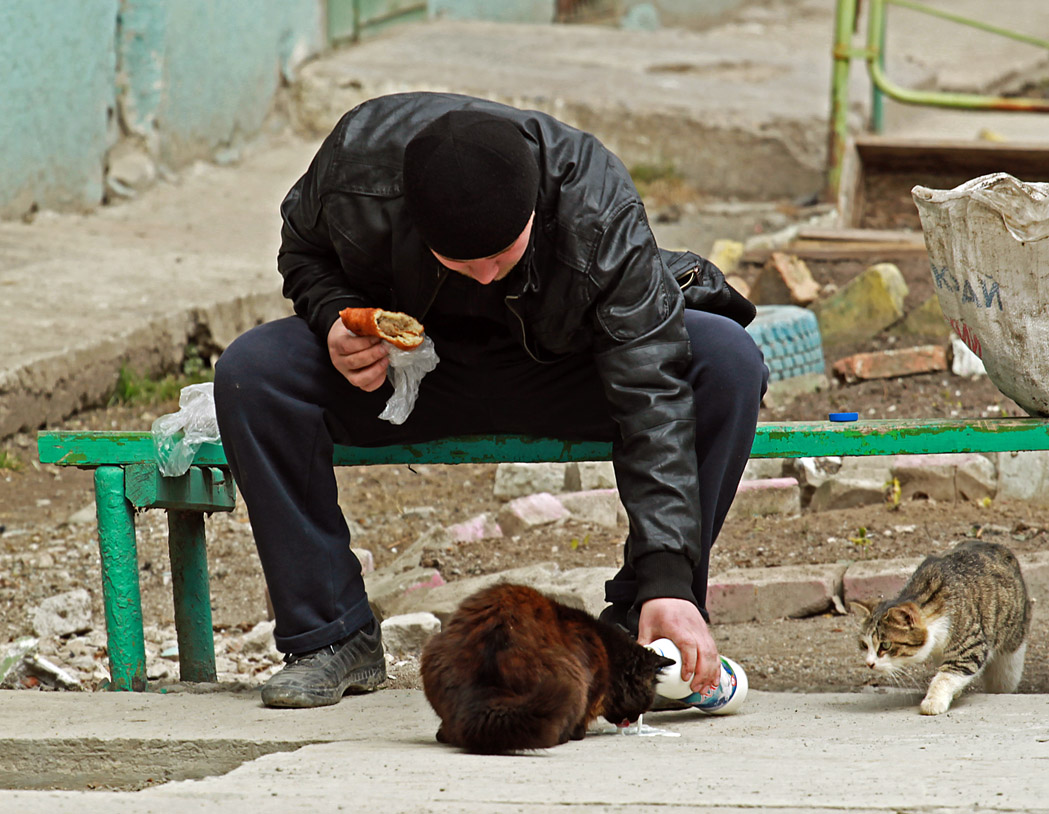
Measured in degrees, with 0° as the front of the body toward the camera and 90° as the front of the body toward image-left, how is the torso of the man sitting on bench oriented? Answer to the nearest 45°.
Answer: approximately 0°

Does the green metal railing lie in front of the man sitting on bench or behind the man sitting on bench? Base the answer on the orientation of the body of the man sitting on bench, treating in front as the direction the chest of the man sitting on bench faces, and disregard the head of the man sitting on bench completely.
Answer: behind

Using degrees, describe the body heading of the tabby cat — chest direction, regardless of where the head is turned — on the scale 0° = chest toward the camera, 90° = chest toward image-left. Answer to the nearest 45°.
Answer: approximately 45°

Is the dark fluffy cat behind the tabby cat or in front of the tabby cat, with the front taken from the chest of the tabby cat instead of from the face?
in front

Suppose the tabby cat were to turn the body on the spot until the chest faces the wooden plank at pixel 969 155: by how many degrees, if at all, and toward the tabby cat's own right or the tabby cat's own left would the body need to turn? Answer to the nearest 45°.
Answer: approximately 135° to the tabby cat's own right

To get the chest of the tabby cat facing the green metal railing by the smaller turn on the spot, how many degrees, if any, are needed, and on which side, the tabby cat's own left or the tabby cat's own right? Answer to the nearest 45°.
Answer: approximately 135° to the tabby cat's own right

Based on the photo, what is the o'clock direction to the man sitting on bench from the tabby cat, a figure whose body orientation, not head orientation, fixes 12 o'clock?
The man sitting on bench is roughly at 1 o'clock from the tabby cat.

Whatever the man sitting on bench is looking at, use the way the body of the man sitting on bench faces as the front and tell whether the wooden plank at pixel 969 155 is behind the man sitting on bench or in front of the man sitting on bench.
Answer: behind

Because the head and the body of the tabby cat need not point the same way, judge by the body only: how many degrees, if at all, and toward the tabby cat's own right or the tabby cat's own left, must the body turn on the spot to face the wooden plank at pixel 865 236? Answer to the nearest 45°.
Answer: approximately 135° to the tabby cat's own right

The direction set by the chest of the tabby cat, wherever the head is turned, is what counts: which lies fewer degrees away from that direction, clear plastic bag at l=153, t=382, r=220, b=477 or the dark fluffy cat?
the dark fluffy cat

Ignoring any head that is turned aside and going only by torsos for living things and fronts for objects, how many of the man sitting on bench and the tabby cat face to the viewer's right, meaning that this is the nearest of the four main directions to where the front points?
0
